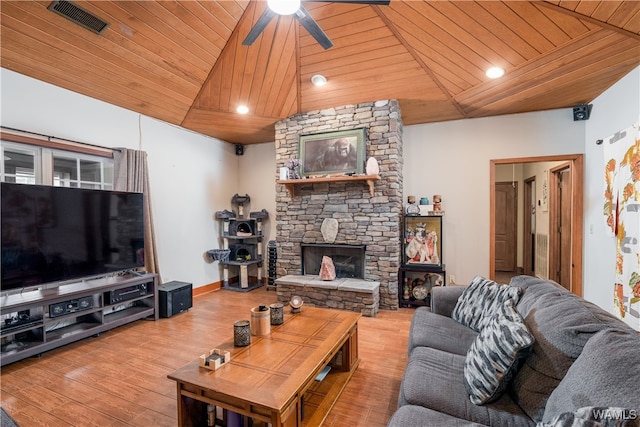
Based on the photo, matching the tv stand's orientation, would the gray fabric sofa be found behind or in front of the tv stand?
in front

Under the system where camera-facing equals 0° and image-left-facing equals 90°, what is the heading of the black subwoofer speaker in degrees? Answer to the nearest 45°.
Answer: approximately 315°

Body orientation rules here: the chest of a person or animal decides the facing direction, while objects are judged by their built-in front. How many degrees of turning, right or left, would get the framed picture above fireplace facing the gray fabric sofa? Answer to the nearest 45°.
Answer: approximately 45° to its left

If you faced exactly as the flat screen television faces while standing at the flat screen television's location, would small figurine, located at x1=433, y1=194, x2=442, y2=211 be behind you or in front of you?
in front

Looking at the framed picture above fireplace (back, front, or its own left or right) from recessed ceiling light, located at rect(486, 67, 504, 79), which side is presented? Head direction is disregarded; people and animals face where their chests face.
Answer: left

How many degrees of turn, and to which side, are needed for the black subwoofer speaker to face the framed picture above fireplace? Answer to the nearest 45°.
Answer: approximately 45° to its left

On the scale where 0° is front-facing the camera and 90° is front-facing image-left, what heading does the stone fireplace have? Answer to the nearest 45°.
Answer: approximately 45°

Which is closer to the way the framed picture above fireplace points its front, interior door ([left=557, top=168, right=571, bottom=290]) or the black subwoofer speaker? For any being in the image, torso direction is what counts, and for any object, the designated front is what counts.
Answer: the black subwoofer speaker

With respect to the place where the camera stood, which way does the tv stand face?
facing the viewer and to the right of the viewer

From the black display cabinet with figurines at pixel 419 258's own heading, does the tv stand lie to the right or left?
on its right

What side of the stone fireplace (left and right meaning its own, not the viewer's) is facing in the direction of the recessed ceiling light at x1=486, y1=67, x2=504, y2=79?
left

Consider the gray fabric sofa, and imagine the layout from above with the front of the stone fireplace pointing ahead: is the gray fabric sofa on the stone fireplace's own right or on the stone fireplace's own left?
on the stone fireplace's own left

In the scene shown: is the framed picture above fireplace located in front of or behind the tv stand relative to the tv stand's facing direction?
in front
